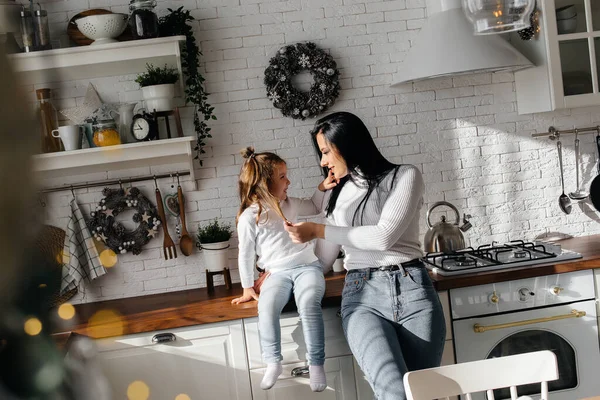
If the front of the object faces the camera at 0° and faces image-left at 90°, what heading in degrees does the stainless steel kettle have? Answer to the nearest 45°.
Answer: approximately 270°

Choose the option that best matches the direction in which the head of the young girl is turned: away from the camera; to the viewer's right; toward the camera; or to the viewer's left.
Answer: to the viewer's right

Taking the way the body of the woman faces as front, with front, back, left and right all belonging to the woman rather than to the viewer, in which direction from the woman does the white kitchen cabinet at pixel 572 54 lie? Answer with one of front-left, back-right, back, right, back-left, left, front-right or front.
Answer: back

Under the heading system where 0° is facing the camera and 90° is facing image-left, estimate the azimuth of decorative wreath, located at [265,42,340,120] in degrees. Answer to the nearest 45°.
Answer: approximately 0°

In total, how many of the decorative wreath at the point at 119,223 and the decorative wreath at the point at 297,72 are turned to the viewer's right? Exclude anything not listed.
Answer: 0

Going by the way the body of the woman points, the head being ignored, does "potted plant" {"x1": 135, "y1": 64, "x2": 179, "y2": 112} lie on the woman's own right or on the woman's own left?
on the woman's own right

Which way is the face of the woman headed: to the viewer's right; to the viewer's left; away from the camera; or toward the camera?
to the viewer's left

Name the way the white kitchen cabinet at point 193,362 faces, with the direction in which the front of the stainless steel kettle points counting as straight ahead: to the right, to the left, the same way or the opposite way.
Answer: to the right

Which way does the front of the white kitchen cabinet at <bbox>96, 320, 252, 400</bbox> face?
toward the camera

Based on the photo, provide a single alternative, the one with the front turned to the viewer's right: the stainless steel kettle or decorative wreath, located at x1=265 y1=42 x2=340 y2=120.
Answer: the stainless steel kettle

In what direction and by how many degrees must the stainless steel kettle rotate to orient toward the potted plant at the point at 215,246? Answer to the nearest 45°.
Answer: approximately 180°
